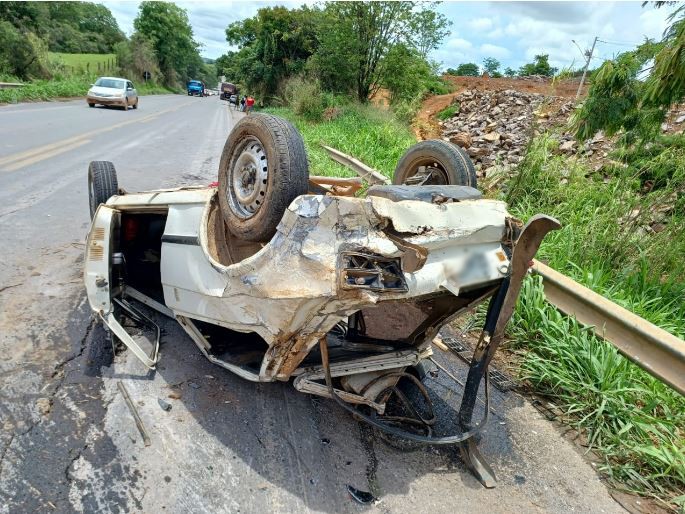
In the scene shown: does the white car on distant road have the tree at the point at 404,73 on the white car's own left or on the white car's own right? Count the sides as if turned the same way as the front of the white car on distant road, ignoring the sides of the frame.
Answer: on the white car's own left

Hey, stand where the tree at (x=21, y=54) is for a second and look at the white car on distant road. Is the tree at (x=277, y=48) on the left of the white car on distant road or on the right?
left

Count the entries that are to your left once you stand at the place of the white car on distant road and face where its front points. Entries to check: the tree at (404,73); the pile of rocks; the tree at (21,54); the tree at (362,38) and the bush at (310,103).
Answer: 4

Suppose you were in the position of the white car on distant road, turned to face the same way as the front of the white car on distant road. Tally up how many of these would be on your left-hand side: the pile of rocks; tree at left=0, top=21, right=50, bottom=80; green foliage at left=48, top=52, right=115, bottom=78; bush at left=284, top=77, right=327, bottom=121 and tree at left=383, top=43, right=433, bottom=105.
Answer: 3

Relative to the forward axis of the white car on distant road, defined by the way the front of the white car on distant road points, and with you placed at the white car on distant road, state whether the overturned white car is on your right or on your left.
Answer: on your left

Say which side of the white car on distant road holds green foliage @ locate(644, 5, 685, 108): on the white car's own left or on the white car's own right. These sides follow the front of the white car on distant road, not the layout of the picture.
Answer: on the white car's own left

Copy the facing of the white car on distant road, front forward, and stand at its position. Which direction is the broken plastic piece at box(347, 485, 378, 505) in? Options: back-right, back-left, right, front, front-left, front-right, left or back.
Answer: front-left

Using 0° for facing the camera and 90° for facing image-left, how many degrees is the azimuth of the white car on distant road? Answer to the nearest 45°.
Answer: approximately 45°

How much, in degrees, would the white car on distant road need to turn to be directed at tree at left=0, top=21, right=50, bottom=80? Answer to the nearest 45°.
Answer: approximately 90° to its right

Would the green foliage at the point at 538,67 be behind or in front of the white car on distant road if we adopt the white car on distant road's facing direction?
behind

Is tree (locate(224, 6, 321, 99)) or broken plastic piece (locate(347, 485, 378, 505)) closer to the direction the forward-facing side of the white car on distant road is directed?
the broken plastic piece

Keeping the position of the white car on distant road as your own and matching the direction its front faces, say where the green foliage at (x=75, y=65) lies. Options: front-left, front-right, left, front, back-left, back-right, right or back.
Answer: back-right

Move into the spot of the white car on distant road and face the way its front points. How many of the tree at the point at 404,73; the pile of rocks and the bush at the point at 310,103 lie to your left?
3

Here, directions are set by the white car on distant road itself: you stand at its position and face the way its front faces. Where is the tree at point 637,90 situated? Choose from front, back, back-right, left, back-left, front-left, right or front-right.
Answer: front-left

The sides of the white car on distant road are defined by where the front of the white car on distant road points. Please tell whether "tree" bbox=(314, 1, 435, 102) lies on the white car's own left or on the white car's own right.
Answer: on the white car's own left
